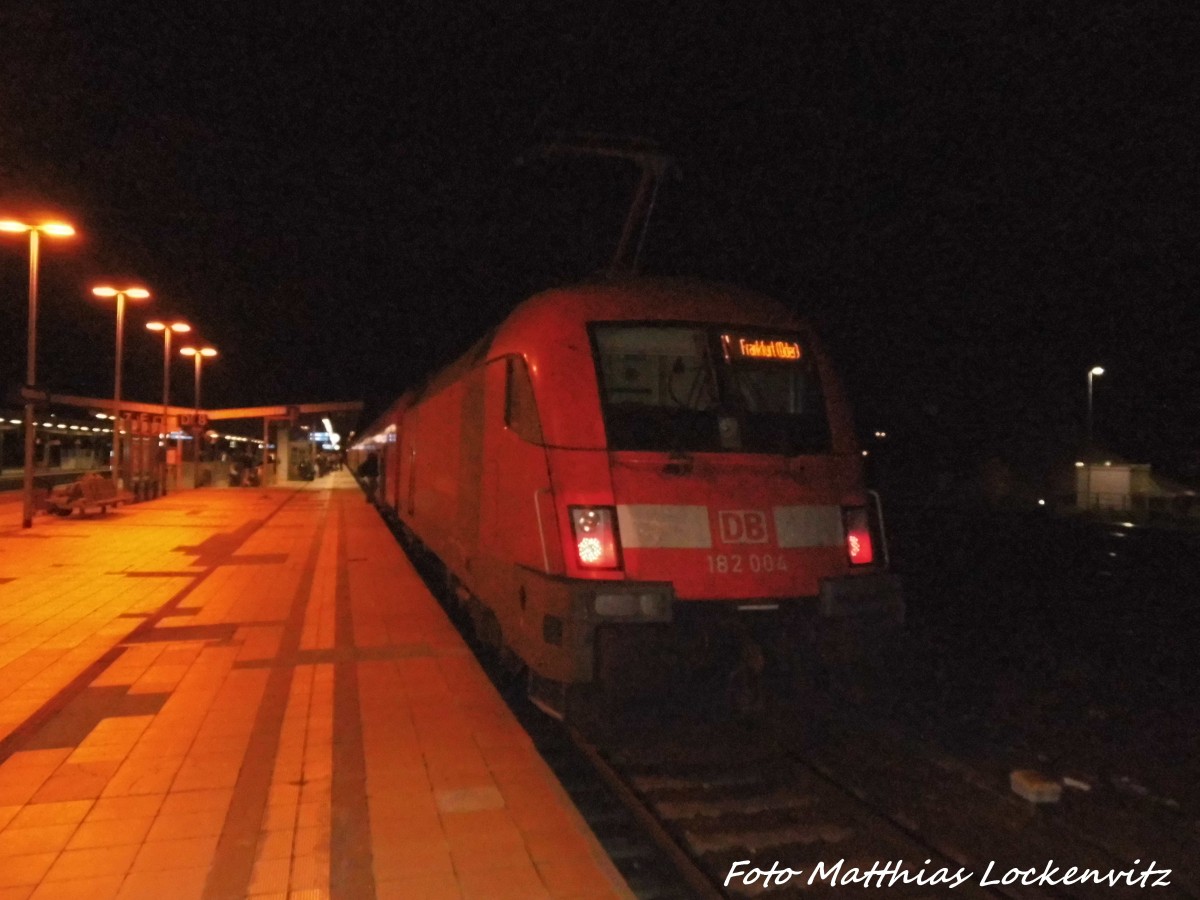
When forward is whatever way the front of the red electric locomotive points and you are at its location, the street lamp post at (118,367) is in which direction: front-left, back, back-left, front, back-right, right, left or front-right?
back

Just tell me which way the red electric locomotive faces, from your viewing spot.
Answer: facing the viewer and to the right of the viewer

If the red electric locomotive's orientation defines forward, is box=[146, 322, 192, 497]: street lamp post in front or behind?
behind
